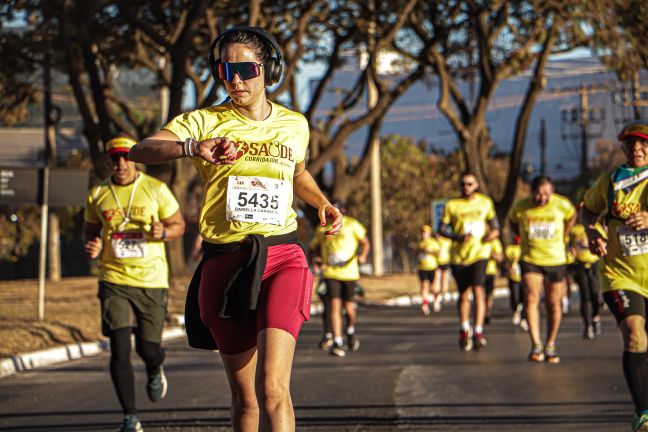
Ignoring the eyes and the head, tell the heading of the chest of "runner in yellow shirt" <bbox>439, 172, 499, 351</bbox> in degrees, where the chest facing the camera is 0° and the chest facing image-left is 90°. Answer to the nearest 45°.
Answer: approximately 0°
